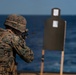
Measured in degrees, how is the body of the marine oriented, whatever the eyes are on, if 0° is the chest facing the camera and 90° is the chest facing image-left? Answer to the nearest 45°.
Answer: approximately 225°
